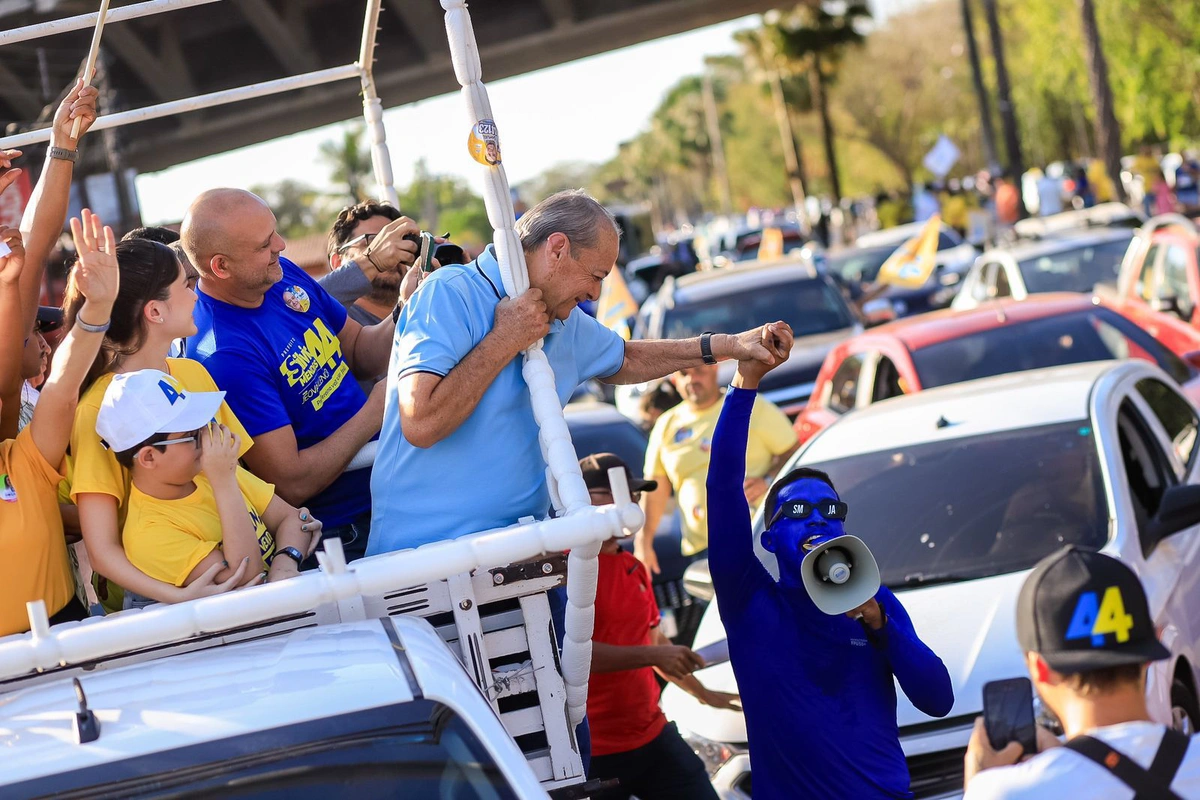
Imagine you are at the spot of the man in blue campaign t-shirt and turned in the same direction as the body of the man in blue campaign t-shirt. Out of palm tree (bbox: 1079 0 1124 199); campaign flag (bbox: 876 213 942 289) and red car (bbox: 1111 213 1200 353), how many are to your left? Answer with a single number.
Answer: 3

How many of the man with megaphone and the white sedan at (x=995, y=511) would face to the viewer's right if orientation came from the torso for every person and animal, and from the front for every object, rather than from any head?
0

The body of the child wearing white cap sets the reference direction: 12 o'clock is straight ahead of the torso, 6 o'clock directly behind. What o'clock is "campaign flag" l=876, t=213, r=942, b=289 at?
The campaign flag is roughly at 10 o'clock from the child wearing white cap.

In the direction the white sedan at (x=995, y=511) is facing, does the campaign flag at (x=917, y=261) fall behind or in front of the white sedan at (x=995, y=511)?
behind

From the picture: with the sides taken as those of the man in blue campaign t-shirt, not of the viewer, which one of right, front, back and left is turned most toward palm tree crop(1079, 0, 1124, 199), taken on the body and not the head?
left

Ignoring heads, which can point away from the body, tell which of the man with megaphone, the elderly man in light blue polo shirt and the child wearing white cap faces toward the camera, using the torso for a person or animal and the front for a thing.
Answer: the man with megaphone

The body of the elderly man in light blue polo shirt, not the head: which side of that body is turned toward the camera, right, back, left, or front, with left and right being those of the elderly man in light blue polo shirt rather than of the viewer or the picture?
right

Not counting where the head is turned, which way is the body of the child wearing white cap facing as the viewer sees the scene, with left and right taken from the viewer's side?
facing to the right of the viewer

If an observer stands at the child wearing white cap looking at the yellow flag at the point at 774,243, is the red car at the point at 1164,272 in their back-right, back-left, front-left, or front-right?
front-right

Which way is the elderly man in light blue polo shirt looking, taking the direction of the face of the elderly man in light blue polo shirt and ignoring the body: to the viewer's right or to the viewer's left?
to the viewer's right

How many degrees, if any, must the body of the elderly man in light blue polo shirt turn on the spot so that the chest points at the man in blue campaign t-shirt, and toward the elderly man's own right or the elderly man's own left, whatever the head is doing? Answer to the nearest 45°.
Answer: approximately 135° to the elderly man's own left

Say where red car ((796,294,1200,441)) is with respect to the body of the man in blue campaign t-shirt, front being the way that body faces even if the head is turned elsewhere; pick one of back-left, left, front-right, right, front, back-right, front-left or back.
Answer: left

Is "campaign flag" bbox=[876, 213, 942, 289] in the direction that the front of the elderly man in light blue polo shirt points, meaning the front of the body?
no

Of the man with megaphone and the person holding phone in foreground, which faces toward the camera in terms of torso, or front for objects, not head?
the man with megaphone

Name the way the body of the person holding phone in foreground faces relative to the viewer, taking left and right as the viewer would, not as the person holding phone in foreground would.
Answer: facing away from the viewer and to the left of the viewer

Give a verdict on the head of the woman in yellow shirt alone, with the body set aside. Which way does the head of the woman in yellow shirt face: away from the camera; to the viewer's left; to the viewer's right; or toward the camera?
to the viewer's right

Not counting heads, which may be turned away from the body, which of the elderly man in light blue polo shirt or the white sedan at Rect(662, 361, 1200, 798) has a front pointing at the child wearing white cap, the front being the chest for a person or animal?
the white sedan
